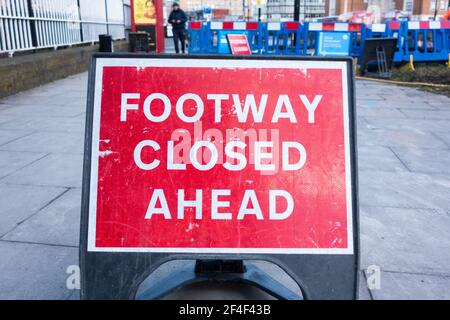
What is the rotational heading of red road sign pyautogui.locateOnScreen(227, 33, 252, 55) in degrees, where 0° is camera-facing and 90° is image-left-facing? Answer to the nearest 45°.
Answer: approximately 0°

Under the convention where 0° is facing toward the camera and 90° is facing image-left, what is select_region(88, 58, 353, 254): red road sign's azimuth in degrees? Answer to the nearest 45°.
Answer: approximately 0°

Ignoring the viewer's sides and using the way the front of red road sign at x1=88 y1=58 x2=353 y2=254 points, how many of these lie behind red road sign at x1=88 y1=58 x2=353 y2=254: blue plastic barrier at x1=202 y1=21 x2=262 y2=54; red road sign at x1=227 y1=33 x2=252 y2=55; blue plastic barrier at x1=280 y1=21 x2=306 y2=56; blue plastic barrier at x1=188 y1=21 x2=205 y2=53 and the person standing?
5

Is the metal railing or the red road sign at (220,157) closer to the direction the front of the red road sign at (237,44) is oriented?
the red road sign

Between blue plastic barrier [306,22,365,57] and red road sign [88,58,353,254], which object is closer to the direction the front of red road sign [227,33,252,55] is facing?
the red road sign

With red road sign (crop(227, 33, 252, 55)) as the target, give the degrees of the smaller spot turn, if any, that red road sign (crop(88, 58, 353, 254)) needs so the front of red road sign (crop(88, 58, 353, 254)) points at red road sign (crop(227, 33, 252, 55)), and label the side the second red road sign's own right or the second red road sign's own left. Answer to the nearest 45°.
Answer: approximately 180°

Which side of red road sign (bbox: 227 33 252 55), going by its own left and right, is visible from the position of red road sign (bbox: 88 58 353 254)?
front

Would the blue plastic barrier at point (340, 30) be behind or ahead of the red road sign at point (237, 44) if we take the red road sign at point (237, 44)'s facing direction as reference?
behind

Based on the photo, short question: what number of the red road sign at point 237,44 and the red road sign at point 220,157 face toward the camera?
2
